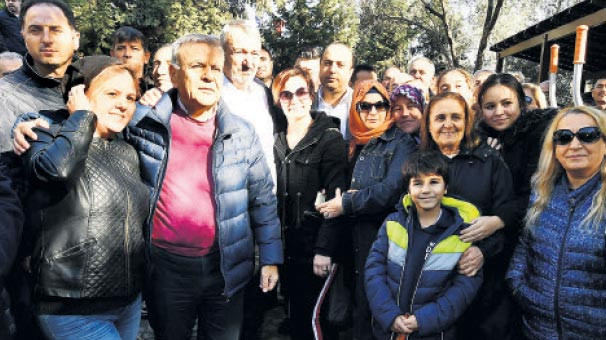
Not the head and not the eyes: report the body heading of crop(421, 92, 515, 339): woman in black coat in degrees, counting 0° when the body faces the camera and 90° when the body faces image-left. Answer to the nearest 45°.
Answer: approximately 45°

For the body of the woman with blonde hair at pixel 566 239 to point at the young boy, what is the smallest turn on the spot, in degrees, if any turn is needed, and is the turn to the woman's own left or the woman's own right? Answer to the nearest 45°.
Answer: approximately 90° to the woman's own right

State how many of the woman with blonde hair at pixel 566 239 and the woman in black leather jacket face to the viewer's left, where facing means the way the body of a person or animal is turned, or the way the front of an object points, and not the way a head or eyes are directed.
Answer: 0

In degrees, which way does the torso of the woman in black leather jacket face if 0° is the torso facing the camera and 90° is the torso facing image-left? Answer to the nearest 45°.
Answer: approximately 315°

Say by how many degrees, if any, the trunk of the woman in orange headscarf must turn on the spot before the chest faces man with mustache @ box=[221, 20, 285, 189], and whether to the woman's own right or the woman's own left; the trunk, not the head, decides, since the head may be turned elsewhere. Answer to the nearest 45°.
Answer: approximately 90° to the woman's own right

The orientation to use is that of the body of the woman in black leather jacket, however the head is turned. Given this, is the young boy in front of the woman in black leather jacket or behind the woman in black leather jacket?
in front

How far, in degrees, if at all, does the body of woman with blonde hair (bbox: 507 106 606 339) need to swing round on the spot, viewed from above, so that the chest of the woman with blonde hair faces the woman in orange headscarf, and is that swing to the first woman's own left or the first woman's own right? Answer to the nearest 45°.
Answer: approximately 90° to the first woman's own right

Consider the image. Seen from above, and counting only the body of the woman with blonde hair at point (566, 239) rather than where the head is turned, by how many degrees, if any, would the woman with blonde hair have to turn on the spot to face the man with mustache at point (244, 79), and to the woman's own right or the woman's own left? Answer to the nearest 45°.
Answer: approximately 90° to the woman's own right

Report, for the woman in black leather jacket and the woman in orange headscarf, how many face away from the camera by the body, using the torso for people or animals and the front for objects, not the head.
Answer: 0

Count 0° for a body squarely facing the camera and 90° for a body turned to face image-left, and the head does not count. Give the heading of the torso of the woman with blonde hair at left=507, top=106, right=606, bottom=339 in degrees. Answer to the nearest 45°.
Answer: approximately 0°

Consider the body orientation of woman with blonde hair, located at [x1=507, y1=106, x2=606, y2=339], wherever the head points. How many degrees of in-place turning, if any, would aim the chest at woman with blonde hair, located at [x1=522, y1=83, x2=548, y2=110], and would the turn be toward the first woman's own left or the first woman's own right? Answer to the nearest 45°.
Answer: approximately 180°
